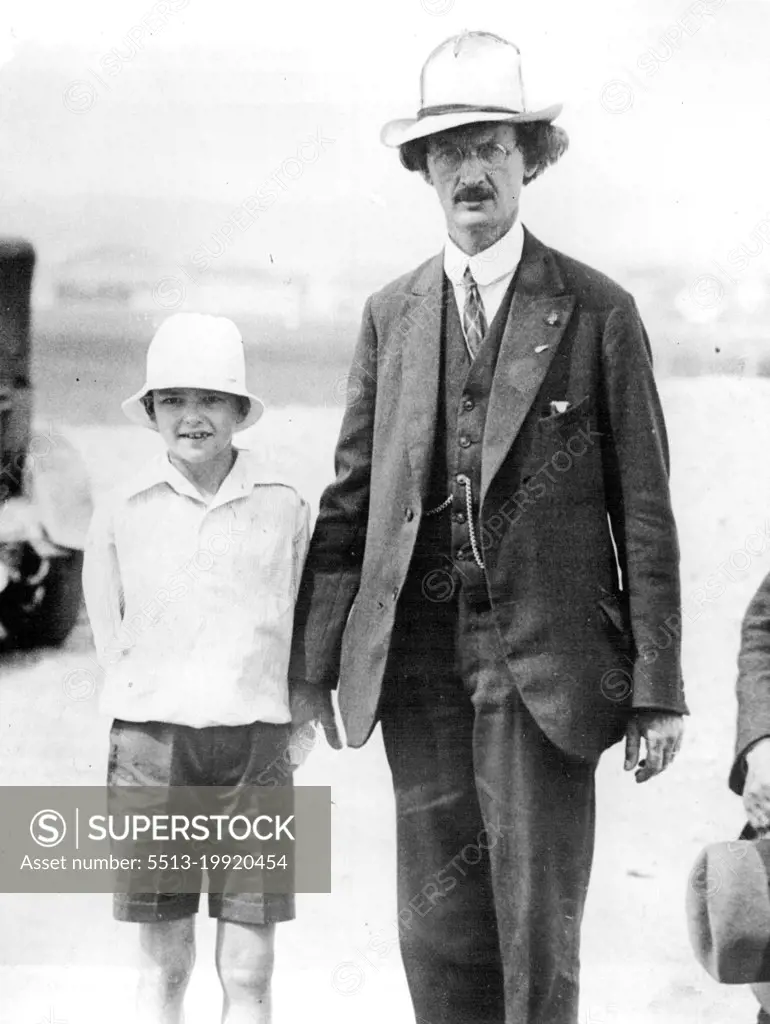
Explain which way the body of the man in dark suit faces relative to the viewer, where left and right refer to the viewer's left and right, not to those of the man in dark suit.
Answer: facing the viewer

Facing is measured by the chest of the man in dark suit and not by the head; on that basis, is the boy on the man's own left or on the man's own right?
on the man's own right

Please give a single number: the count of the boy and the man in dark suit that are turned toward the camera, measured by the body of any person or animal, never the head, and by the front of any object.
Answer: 2

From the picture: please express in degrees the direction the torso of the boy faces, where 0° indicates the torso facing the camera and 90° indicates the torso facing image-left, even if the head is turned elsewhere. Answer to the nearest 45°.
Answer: approximately 0°
